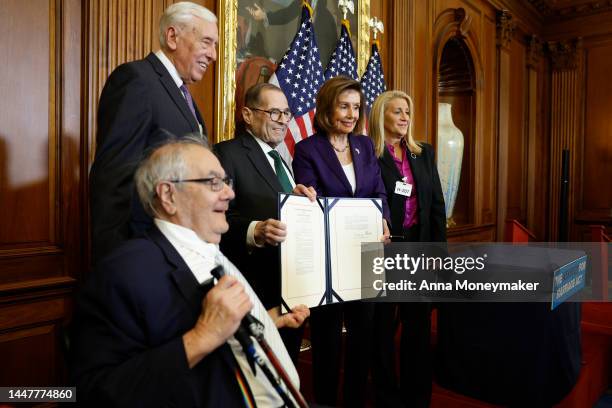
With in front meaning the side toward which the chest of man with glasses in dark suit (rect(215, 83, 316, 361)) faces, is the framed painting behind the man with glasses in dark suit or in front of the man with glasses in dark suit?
behind

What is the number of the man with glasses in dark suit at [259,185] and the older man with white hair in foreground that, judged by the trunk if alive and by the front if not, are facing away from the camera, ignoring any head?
0

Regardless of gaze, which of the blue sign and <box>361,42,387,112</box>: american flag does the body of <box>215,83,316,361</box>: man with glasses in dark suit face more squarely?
the blue sign

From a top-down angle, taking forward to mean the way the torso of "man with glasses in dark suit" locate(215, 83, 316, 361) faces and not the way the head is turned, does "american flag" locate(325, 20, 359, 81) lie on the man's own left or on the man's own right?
on the man's own left

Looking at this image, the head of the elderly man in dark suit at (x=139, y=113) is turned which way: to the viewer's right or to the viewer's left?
to the viewer's right

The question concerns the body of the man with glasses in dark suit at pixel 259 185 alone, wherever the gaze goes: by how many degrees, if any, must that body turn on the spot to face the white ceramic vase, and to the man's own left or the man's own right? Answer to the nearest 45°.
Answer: approximately 90° to the man's own left

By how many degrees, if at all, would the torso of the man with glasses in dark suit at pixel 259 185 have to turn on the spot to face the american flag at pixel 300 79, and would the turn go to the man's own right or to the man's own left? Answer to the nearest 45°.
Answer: approximately 135° to the man's own left

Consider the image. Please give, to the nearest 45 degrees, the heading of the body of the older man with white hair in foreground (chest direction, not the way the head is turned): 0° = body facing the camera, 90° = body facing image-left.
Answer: approximately 270°

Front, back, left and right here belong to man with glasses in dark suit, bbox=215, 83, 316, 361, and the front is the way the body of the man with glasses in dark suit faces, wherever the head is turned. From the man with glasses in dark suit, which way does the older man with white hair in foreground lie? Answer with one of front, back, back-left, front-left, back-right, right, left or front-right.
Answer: front-right

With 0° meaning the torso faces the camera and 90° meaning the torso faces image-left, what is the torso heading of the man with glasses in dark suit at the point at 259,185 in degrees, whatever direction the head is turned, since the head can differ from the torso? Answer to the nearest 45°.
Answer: approximately 315°
